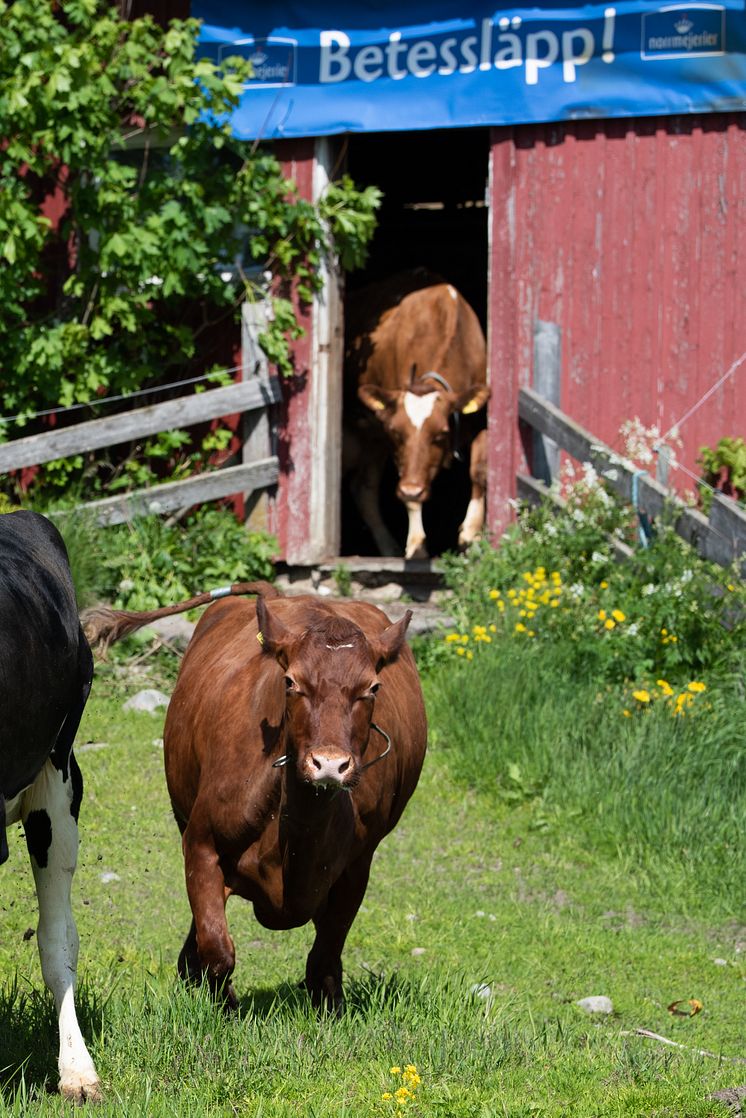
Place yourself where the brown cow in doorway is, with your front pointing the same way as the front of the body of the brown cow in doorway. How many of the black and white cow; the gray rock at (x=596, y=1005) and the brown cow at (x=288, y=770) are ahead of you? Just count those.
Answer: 3

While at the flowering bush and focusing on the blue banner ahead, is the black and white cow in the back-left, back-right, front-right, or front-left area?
back-left

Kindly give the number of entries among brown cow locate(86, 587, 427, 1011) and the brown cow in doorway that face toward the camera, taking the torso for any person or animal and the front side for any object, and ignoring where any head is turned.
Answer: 2

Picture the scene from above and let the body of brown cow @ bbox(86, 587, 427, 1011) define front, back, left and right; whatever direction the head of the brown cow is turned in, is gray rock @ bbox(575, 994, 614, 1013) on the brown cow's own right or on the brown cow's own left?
on the brown cow's own left

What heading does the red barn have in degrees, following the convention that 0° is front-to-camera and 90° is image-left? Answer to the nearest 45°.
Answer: approximately 0°

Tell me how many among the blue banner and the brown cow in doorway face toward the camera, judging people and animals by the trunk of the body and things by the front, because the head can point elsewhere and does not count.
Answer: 2

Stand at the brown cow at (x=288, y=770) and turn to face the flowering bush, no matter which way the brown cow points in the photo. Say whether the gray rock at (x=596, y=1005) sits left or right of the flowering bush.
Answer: right

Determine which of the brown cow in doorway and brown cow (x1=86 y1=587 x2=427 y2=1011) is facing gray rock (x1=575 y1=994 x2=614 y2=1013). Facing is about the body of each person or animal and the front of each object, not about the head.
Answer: the brown cow in doorway

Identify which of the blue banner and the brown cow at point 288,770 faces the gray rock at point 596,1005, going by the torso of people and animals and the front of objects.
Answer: the blue banner
